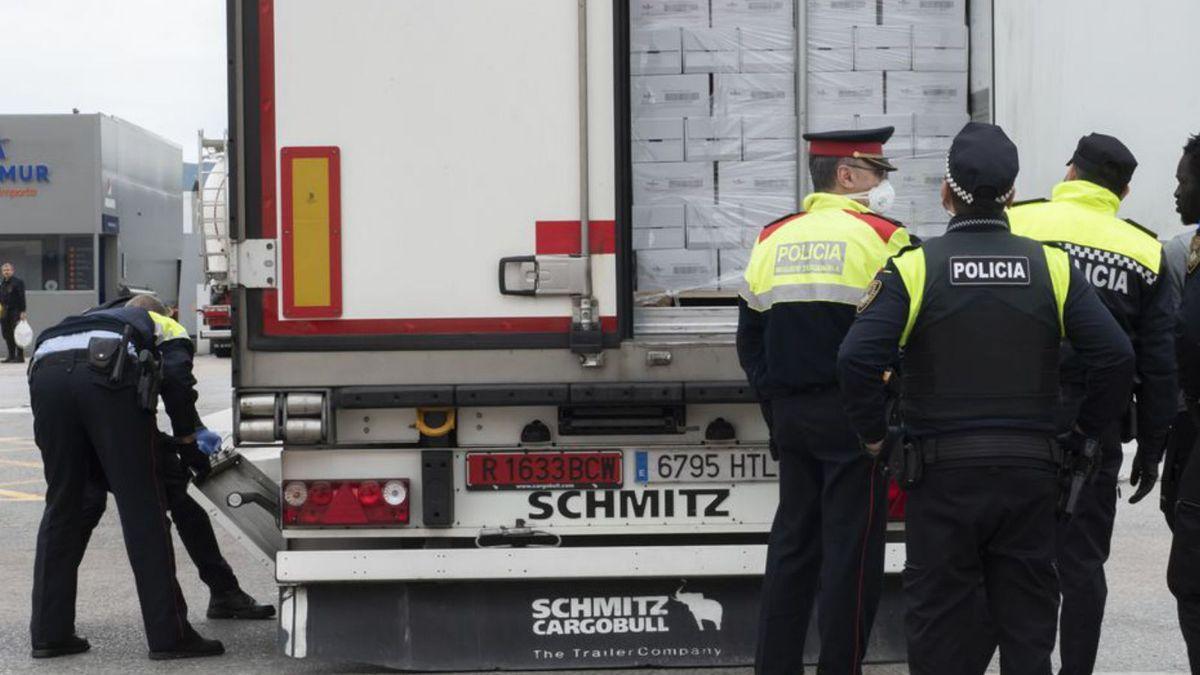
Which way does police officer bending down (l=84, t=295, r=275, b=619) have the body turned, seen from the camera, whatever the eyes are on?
to the viewer's right

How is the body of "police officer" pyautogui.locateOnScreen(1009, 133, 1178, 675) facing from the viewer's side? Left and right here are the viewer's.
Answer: facing away from the viewer

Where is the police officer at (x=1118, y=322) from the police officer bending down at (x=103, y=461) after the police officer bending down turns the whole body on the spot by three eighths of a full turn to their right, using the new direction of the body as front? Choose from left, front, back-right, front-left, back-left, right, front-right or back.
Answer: front-left

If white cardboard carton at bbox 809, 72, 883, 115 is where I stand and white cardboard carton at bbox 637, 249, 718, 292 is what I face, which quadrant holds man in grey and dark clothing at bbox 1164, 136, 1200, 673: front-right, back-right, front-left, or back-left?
back-left

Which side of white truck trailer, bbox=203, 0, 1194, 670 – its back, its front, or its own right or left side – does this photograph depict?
back

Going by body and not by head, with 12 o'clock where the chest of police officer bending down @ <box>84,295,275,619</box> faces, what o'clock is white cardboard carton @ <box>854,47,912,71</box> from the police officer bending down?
The white cardboard carton is roughly at 1 o'clock from the police officer bending down.

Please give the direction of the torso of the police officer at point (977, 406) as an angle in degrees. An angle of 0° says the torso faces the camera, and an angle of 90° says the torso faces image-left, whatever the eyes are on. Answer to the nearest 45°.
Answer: approximately 180°

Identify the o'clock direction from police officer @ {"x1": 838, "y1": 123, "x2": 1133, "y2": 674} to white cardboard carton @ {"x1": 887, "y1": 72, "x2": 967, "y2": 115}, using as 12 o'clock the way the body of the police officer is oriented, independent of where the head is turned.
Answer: The white cardboard carton is roughly at 12 o'clock from the police officer.

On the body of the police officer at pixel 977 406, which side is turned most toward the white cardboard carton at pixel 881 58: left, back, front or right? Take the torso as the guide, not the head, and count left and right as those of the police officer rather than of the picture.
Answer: front

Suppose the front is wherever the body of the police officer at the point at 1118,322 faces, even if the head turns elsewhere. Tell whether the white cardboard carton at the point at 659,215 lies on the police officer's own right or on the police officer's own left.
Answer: on the police officer's own left

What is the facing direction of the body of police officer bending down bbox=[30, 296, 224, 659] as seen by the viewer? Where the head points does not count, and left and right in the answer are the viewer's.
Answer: facing away from the viewer and to the right of the viewer

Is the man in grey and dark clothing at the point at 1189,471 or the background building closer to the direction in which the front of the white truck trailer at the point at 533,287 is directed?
the background building

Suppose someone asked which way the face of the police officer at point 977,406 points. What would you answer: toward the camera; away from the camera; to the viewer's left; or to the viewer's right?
away from the camera

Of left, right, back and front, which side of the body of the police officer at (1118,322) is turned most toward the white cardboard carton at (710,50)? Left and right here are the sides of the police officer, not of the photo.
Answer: left
